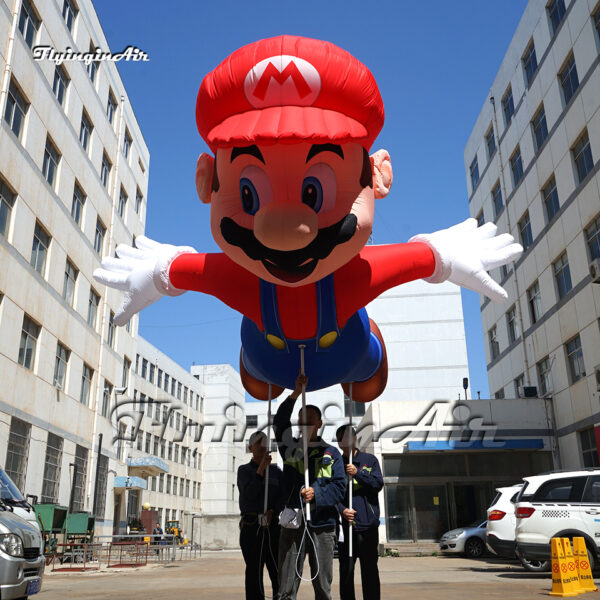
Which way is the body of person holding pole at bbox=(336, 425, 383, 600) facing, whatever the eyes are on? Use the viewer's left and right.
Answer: facing the viewer and to the left of the viewer

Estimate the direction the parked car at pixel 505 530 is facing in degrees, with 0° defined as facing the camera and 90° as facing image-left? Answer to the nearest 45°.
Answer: approximately 225°

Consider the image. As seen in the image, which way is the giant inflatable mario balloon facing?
toward the camera

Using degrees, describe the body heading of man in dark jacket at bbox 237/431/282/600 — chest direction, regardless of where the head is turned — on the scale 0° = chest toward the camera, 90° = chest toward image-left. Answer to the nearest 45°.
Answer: approximately 0°

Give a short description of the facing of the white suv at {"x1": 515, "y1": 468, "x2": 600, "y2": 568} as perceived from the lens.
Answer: facing to the right of the viewer

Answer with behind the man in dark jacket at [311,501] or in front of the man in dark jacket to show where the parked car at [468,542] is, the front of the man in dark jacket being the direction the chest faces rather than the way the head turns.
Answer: behind

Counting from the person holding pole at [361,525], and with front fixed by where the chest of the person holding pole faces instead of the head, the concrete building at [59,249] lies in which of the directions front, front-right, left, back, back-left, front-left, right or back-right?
right

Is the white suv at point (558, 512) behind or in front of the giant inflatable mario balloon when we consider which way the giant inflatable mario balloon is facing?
behind

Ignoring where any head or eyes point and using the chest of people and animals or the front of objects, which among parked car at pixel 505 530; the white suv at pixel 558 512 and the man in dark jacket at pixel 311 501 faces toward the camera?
the man in dark jacket

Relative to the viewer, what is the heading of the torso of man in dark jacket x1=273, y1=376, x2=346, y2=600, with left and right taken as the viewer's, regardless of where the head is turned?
facing the viewer
